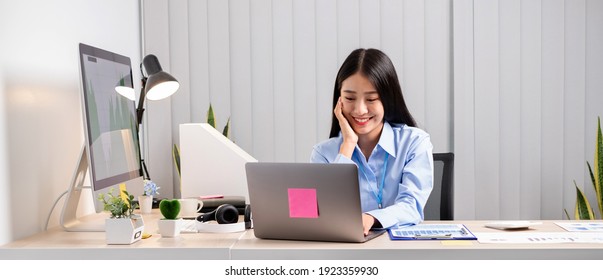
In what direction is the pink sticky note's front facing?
toward the camera

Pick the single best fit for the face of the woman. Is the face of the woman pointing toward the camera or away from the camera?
toward the camera

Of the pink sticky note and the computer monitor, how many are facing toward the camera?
1

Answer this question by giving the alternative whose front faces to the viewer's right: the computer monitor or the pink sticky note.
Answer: the computer monitor

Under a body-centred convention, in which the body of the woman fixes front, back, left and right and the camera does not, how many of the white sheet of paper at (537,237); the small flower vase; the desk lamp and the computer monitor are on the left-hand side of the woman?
1

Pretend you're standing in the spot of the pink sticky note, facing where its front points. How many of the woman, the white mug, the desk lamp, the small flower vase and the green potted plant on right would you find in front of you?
0

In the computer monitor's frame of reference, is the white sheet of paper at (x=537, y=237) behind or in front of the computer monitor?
in front

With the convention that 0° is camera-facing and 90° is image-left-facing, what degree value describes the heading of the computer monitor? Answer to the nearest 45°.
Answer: approximately 270°

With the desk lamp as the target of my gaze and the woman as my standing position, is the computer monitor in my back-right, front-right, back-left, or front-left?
front-left

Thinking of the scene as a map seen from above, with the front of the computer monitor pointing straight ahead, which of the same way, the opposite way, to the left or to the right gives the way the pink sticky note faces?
to the right

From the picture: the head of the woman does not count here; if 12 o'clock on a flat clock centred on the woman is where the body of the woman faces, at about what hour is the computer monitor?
The computer monitor is roughly at 1 o'clock from the woman.

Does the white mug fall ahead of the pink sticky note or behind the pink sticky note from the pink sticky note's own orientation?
behind

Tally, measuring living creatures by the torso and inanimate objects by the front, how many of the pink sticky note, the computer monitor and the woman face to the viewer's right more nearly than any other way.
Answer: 1

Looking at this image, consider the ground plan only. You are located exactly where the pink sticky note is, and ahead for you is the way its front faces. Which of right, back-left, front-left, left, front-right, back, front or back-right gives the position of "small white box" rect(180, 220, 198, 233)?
back-right

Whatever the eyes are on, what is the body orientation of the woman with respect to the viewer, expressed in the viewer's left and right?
facing the viewer and to the left of the viewer

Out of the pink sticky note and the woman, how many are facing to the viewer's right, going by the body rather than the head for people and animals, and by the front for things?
0

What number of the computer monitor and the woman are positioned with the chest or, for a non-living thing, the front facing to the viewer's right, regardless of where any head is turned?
1
